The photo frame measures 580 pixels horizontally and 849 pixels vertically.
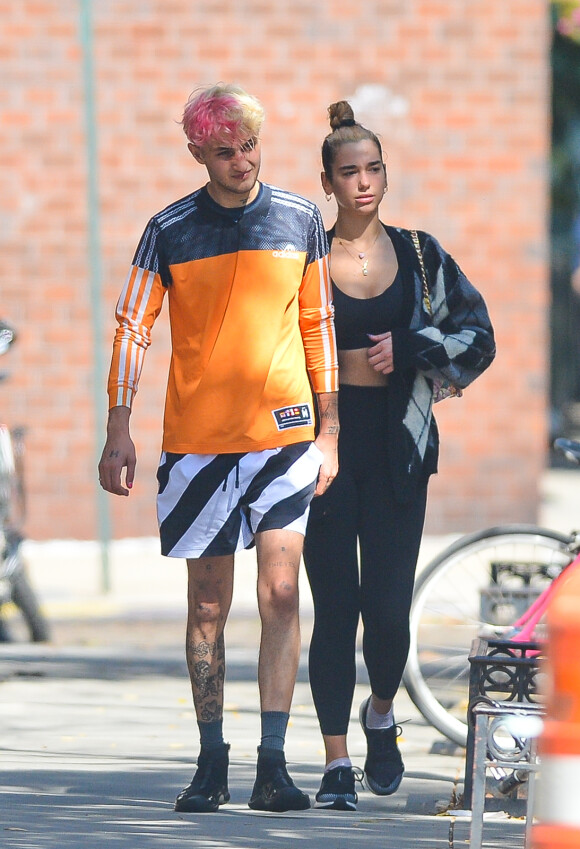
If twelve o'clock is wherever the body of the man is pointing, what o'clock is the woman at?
The woman is roughly at 8 o'clock from the man.

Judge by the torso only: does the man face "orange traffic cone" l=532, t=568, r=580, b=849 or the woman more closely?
the orange traffic cone

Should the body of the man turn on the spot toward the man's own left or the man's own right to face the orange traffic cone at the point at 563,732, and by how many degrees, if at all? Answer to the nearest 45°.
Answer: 0° — they already face it

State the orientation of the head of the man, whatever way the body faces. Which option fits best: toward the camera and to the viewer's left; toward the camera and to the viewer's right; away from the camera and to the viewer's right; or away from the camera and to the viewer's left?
toward the camera and to the viewer's right

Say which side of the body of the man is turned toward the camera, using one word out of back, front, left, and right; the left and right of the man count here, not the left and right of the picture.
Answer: front
